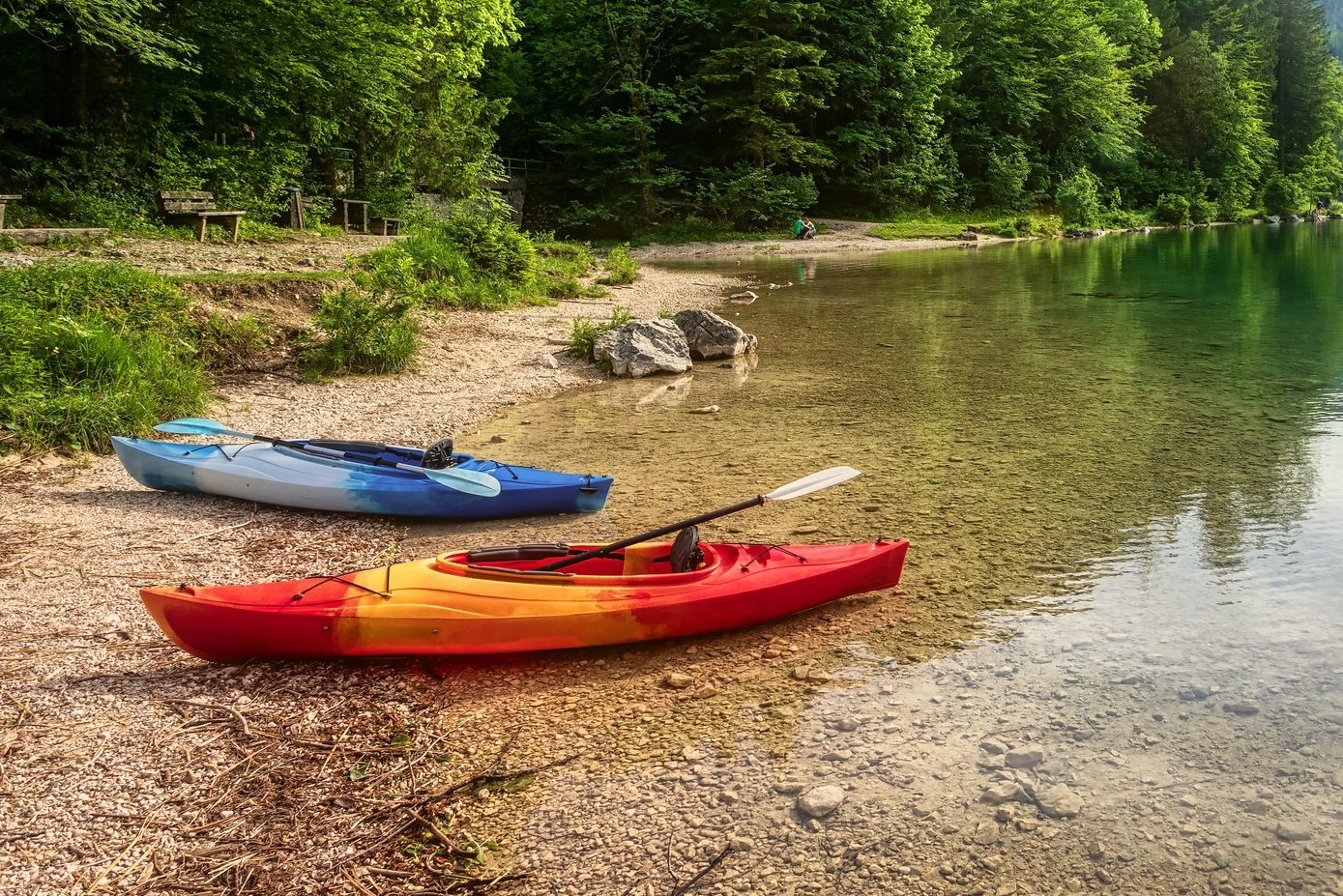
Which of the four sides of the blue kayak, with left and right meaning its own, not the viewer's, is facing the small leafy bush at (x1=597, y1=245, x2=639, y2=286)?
right

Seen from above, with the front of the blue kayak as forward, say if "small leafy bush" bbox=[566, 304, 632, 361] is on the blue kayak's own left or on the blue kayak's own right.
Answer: on the blue kayak's own right

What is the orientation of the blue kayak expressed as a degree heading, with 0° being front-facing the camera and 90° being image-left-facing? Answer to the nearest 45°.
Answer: approximately 90°

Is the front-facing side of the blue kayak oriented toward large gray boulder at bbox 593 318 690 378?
no

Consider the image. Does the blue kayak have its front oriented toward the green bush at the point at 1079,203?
no

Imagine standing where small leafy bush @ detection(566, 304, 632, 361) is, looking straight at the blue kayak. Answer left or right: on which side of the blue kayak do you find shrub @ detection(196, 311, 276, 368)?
right

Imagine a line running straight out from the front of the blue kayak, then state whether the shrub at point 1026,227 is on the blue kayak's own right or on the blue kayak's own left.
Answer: on the blue kayak's own right

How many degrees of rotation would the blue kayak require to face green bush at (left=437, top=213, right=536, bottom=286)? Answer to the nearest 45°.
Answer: approximately 90° to its right

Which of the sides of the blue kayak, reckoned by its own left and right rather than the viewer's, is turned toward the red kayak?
left

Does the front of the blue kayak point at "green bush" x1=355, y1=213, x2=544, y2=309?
no

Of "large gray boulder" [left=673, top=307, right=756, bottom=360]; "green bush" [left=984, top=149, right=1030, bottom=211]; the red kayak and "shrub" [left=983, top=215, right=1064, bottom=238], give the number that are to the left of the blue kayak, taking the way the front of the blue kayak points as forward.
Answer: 1

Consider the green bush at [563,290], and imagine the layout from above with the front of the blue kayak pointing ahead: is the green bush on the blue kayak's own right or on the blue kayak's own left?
on the blue kayak's own right
